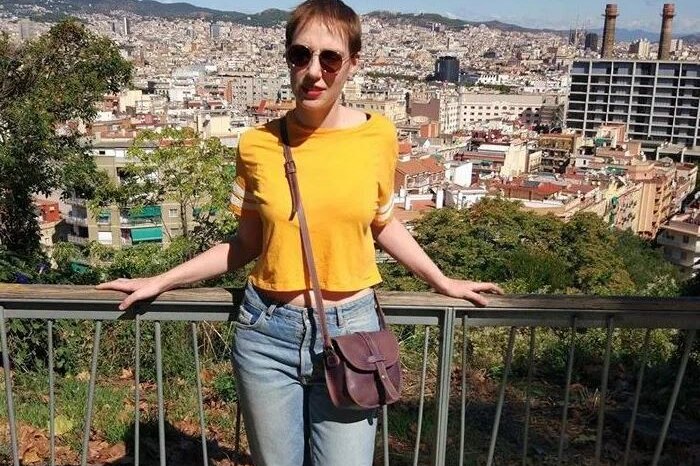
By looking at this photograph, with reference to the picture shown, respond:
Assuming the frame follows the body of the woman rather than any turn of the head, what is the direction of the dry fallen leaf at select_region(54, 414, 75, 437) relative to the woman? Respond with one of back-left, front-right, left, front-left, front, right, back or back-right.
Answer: back-right

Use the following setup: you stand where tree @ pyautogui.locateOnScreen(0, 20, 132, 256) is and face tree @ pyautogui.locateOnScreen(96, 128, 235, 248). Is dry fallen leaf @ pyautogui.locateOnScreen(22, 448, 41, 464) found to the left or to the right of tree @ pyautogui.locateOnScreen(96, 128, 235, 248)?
right

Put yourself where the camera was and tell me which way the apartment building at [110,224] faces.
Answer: facing the viewer

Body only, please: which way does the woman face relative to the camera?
toward the camera

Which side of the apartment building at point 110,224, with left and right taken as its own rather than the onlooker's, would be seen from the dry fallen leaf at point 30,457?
front

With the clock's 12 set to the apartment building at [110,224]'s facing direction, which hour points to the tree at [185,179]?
The tree is roughly at 12 o'clock from the apartment building.

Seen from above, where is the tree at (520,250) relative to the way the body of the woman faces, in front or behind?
behind

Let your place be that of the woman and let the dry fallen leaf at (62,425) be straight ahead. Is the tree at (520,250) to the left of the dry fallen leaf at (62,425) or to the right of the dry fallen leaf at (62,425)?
right

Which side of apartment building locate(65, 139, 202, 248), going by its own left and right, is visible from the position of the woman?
front

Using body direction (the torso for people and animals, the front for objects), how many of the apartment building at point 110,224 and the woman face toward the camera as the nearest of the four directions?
2

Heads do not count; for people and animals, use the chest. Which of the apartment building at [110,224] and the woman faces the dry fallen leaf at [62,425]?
the apartment building

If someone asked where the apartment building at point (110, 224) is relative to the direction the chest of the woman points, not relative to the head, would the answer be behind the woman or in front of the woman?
behind
